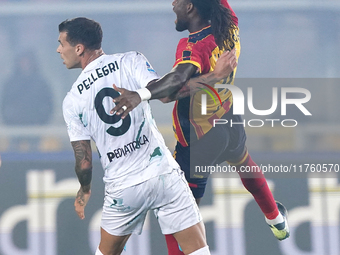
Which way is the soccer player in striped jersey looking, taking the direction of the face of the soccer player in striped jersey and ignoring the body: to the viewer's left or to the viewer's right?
to the viewer's left

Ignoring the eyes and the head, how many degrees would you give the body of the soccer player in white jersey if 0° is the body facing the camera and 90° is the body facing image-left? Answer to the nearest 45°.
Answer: approximately 180°

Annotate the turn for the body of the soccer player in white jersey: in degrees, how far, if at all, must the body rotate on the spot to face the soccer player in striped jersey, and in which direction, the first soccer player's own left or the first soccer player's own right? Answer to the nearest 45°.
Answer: approximately 45° to the first soccer player's own right
